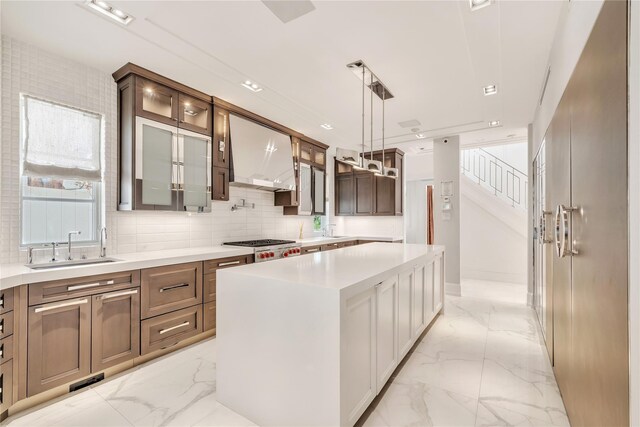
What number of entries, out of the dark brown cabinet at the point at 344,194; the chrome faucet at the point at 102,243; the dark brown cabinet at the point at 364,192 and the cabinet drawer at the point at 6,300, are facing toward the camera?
4

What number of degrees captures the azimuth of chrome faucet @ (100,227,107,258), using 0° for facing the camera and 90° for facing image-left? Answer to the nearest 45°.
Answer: approximately 0°

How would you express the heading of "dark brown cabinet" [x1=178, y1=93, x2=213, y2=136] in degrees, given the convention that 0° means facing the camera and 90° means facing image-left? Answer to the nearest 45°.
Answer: approximately 315°

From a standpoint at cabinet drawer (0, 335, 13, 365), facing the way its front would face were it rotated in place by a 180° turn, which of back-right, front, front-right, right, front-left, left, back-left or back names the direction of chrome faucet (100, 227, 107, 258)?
right

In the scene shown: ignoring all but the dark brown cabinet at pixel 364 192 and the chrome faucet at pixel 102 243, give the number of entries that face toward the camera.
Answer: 2

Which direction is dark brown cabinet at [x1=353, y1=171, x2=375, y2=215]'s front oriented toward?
toward the camera

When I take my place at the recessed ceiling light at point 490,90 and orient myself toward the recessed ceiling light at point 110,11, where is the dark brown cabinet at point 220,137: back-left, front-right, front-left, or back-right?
front-right

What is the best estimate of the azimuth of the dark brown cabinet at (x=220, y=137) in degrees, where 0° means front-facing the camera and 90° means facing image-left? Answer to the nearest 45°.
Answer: approximately 315°

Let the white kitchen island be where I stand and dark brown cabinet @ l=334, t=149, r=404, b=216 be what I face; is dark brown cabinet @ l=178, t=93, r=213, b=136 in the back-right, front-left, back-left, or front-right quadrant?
front-left

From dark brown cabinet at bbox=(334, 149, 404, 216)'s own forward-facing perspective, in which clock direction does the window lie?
The window is roughly at 1 o'clock from the dark brown cabinet.

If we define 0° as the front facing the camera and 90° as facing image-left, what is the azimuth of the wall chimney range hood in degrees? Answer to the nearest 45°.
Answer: approximately 315°

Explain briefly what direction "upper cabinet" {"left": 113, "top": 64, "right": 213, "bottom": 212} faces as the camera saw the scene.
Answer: facing the viewer and to the right of the viewer
